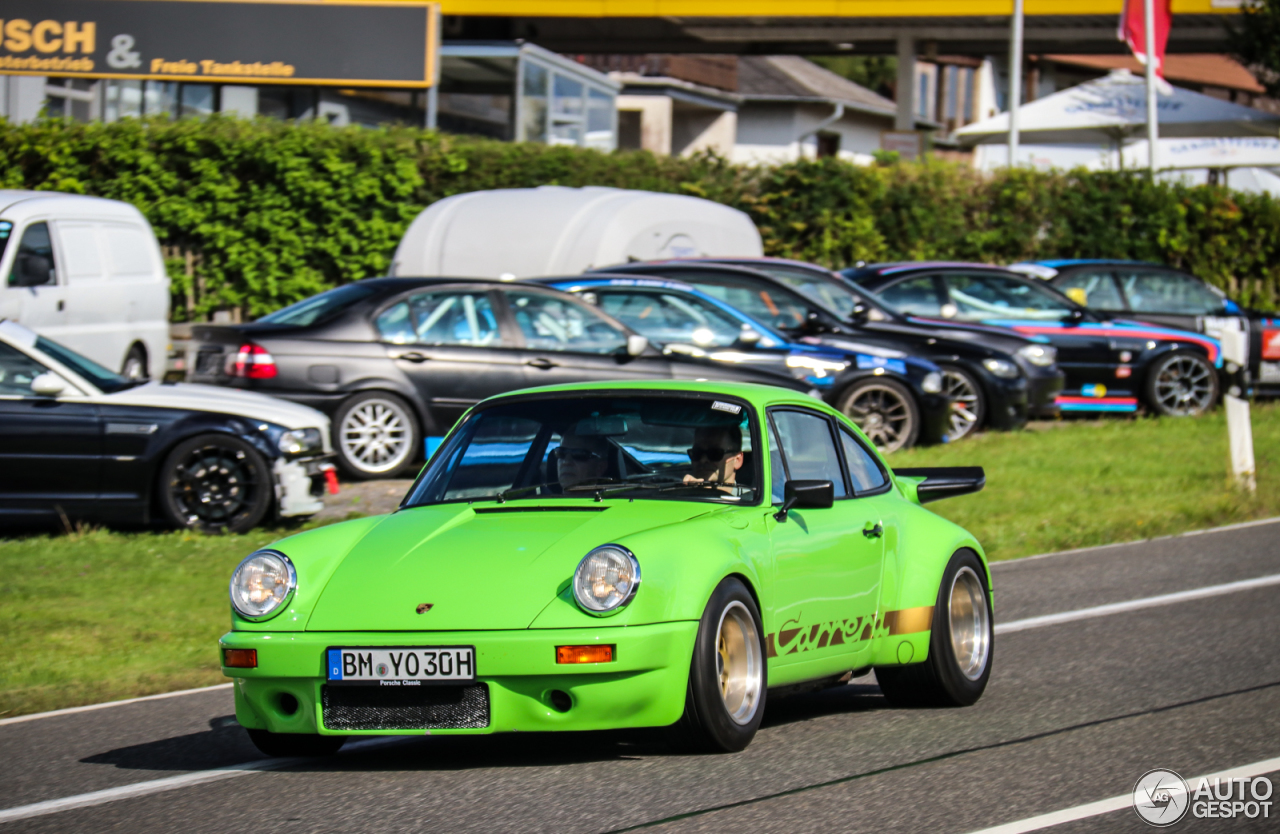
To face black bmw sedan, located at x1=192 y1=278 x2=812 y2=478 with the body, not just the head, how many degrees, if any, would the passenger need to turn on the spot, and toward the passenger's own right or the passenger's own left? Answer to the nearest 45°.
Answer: approximately 135° to the passenger's own right

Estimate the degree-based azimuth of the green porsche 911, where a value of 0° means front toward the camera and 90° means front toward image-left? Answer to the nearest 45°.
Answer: approximately 45°

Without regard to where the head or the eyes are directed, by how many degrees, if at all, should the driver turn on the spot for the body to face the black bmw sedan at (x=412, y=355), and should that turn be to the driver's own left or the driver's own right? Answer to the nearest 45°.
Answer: approximately 135° to the driver's own right

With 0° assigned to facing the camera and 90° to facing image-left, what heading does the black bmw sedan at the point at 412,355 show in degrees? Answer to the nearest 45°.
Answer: approximately 270°

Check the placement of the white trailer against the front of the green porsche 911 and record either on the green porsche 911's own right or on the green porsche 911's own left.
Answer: on the green porsche 911's own right

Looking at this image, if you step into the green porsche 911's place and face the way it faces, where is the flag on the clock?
The flag is roughly at 5 o'clock from the green porsche 911.

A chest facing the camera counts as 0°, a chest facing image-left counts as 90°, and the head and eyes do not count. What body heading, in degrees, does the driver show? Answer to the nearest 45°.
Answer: approximately 45°
